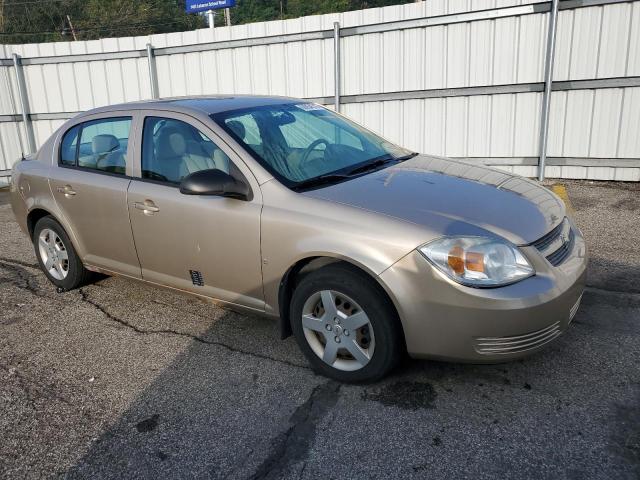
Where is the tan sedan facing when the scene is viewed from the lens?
facing the viewer and to the right of the viewer

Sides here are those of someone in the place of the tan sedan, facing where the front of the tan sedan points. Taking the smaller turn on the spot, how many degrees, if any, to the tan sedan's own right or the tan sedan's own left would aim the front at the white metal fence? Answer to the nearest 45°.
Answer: approximately 135° to the tan sedan's own left
